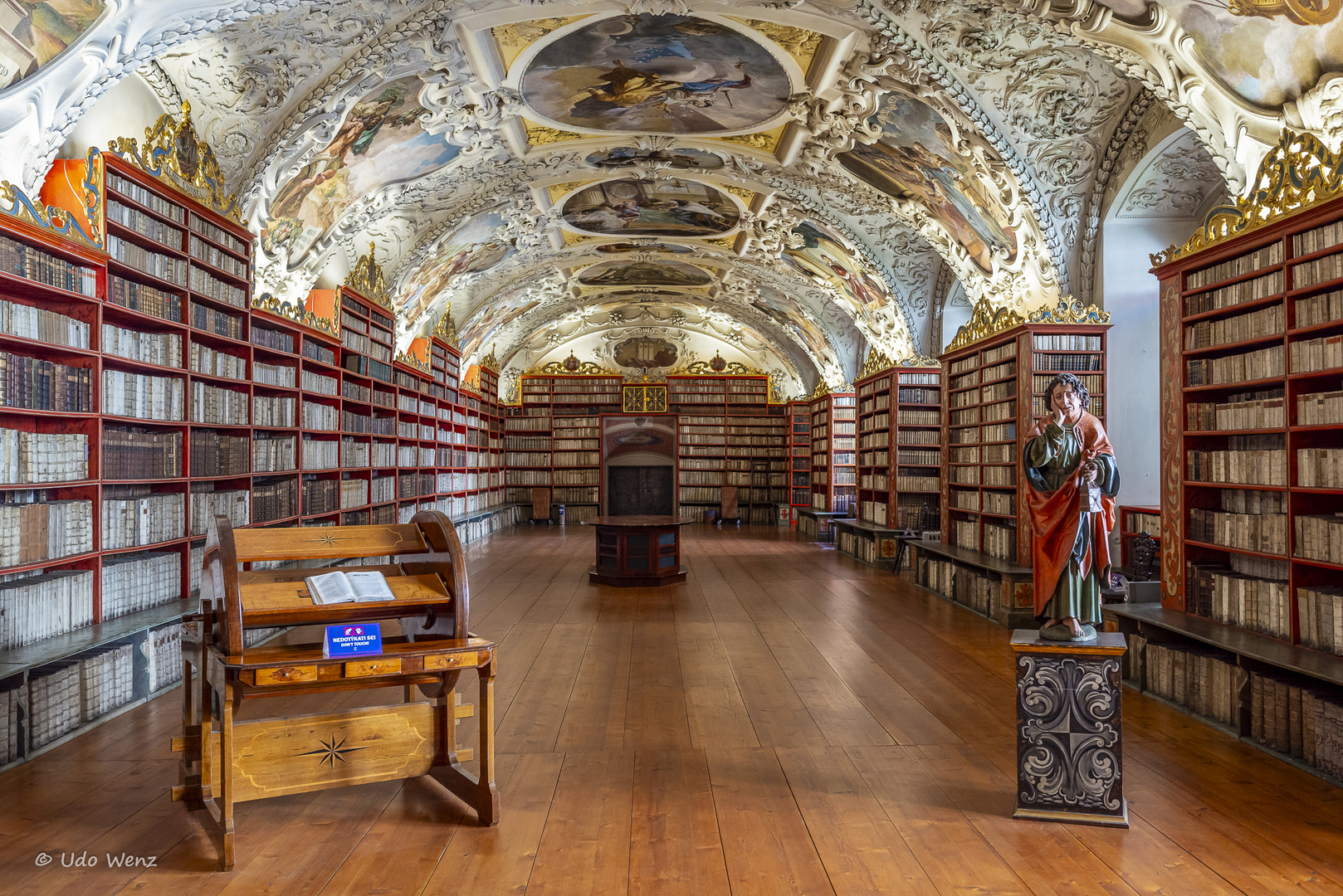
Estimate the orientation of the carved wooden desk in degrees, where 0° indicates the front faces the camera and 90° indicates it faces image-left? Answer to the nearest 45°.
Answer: approximately 315°

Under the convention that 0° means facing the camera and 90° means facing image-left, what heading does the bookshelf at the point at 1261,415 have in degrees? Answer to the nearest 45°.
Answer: approximately 45°

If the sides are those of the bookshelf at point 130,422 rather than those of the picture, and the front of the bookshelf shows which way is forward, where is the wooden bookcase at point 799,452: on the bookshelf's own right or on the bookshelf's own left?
on the bookshelf's own left

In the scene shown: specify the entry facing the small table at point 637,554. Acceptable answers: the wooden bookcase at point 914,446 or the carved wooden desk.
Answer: the wooden bookcase

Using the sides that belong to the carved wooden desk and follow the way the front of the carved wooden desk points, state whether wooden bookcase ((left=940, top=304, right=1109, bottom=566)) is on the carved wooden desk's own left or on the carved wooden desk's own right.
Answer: on the carved wooden desk's own left

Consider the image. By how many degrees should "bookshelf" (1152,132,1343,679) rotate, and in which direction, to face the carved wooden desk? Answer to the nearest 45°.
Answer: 0° — it already faces it

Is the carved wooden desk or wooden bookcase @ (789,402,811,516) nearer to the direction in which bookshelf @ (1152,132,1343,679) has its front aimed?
the carved wooden desk

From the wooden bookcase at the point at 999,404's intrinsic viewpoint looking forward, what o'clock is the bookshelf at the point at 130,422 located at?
The bookshelf is roughly at 12 o'clock from the wooden bookcase.

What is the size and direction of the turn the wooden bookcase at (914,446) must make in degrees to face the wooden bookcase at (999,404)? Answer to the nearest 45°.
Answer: approximately 45° to its left

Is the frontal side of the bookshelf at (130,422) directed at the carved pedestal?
yes

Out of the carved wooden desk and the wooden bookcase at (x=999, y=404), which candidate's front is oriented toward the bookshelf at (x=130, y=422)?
the wooden bookcase
